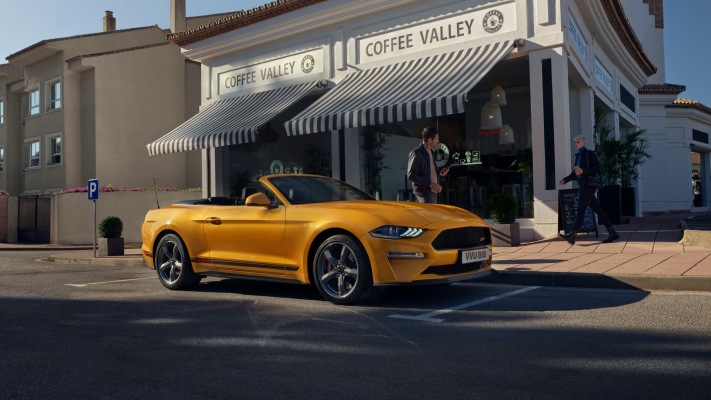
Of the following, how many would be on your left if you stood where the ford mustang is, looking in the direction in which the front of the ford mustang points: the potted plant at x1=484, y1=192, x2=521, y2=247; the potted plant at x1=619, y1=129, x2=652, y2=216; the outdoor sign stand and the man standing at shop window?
4

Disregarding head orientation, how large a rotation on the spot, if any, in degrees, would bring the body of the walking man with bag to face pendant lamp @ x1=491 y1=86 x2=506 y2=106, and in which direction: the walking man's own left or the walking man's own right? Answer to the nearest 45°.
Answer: approximately 45° to the walking man's own right

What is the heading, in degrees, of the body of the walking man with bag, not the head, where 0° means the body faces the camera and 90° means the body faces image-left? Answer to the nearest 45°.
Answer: approximately 90°

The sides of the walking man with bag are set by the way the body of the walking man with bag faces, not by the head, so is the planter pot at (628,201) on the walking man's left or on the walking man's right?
on the walking man's right

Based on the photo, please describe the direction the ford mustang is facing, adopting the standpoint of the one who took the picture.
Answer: facing the viewer and to the right of the viewer

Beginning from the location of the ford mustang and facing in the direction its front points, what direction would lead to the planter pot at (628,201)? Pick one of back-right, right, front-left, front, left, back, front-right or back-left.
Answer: left

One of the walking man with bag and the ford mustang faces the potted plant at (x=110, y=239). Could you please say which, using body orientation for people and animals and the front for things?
the walking man with bag

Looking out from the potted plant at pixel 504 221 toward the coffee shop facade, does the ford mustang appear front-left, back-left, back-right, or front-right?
back-left

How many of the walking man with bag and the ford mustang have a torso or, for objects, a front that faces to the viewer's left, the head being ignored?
1

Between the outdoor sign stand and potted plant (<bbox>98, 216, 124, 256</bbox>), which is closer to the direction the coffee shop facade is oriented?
the potted plant

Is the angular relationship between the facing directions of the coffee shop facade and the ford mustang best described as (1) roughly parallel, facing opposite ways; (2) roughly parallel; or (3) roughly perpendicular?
roughly perpendicular

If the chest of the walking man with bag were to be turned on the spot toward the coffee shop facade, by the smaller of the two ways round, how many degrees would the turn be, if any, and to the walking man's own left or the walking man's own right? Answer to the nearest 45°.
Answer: approximately 45° to the walking man's own right

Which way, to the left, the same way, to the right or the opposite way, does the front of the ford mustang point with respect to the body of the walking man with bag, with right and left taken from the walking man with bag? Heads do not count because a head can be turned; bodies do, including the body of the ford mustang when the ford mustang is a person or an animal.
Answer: the opposite way
